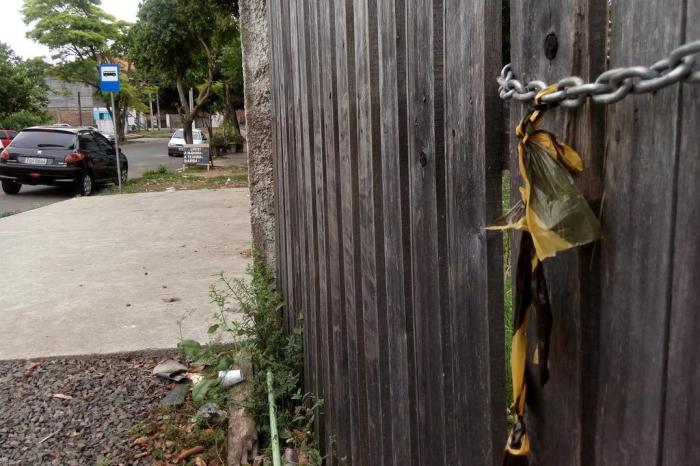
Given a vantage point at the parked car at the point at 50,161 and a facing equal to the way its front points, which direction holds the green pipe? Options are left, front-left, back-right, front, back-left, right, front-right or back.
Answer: back-right

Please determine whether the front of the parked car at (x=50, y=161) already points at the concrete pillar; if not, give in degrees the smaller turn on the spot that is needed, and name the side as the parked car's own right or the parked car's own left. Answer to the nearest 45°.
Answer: approximately 135° to the parked car's own right

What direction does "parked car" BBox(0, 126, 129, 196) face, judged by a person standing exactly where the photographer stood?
facing away from the viewer and to the right of the viewer

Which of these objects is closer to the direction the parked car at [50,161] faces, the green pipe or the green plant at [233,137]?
the green plant

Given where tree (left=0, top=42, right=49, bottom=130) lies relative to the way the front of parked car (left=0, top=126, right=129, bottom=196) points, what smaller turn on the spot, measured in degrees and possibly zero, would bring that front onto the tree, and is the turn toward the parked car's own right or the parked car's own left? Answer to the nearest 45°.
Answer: approximately 45° to the parked car's own left

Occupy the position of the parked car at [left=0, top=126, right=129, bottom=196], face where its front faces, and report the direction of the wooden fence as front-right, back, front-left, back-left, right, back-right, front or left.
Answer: back-right

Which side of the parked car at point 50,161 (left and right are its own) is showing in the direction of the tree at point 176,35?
front

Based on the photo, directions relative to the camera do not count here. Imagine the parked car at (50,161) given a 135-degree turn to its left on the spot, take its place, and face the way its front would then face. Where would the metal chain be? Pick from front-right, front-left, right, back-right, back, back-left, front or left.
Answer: left

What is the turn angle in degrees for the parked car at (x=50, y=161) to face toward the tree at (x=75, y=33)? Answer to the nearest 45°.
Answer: approximately 45° to its left

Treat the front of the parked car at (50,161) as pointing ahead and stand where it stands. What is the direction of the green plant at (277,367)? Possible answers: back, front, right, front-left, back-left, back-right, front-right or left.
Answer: back-right
